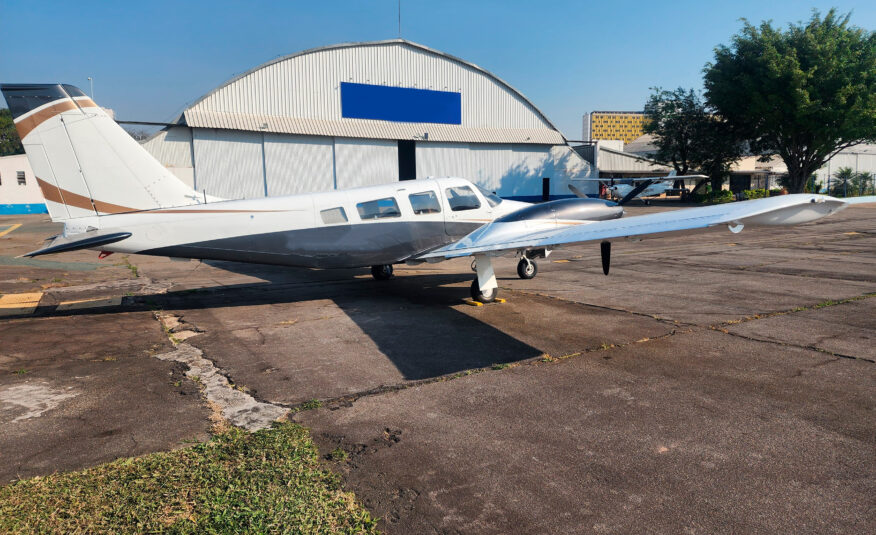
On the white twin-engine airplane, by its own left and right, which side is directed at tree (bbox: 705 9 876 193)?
front

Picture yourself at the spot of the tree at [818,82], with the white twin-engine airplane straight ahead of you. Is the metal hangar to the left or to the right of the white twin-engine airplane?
right

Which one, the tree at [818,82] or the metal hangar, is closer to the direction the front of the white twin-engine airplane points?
the tree

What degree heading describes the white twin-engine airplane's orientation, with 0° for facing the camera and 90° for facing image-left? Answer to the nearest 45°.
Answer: approximately 225°

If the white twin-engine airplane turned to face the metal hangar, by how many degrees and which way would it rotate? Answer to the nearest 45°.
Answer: approximately 45° to its left
